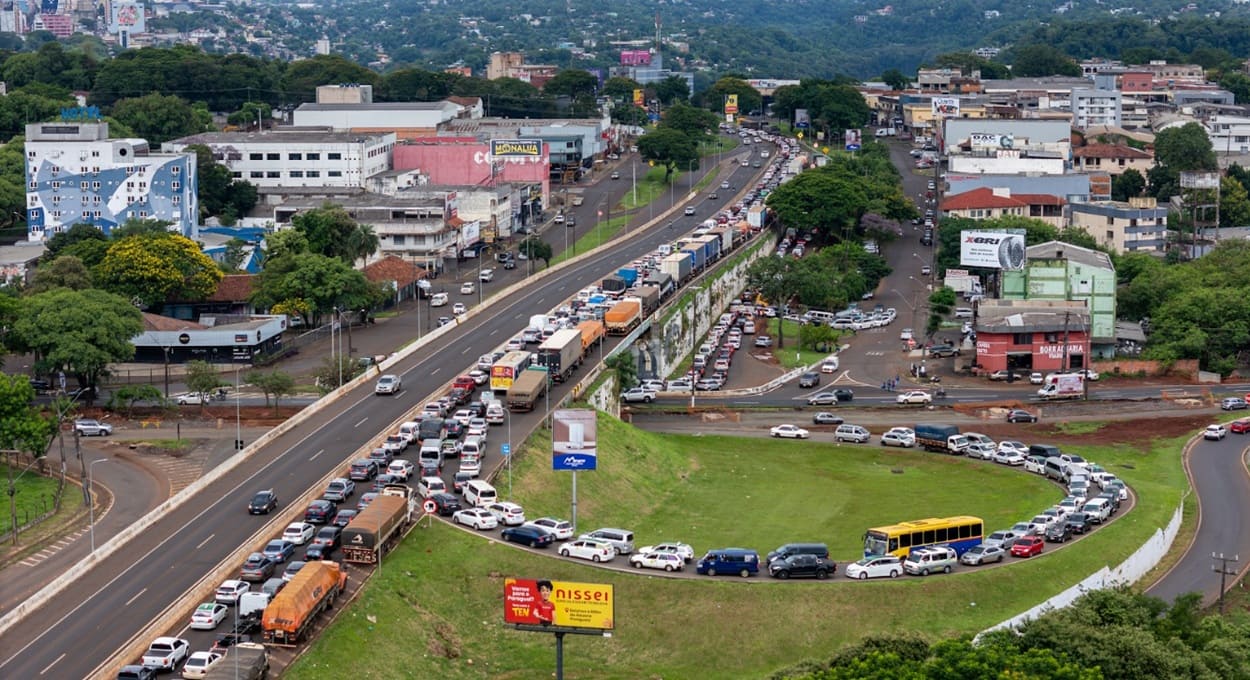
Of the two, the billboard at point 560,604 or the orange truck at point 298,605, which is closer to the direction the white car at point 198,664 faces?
the orange truck

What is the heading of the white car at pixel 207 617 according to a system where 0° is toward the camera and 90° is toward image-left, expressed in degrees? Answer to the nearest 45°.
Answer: approximately 225°

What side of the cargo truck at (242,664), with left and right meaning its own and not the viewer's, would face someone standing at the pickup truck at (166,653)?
left

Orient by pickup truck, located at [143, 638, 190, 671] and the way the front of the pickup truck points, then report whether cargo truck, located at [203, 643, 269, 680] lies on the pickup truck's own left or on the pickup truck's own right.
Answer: on the pickup truck's own right

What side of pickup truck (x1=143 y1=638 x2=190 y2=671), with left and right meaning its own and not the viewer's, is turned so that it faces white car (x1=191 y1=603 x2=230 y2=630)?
front

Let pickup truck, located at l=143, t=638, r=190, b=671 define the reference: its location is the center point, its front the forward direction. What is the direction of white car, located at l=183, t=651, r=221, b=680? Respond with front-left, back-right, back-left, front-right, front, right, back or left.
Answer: right

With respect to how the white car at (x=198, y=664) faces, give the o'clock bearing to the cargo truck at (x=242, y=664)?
The cargo truck is roughly at 3 o'clock from the white car.

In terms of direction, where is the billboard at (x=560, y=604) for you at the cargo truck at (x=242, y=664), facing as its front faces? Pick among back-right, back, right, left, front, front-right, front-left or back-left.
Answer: front-right

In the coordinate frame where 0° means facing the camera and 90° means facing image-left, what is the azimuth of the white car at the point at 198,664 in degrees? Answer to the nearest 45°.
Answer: approximately 225°

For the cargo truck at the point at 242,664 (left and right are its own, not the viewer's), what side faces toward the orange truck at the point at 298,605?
front

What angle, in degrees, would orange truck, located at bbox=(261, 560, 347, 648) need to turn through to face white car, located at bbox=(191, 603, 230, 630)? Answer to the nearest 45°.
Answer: approximately 90° to its left

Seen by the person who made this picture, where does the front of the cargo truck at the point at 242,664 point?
facing away from the viewer and to the right of the viewer

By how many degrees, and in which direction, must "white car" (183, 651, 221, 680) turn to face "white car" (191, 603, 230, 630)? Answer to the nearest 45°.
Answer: approximately 45° to its left

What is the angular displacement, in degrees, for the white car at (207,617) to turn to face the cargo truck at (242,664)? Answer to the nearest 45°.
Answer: approximately 135° to its right

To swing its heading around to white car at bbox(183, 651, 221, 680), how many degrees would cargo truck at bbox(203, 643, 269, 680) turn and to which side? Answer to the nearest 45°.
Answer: approximately 90° to its left
